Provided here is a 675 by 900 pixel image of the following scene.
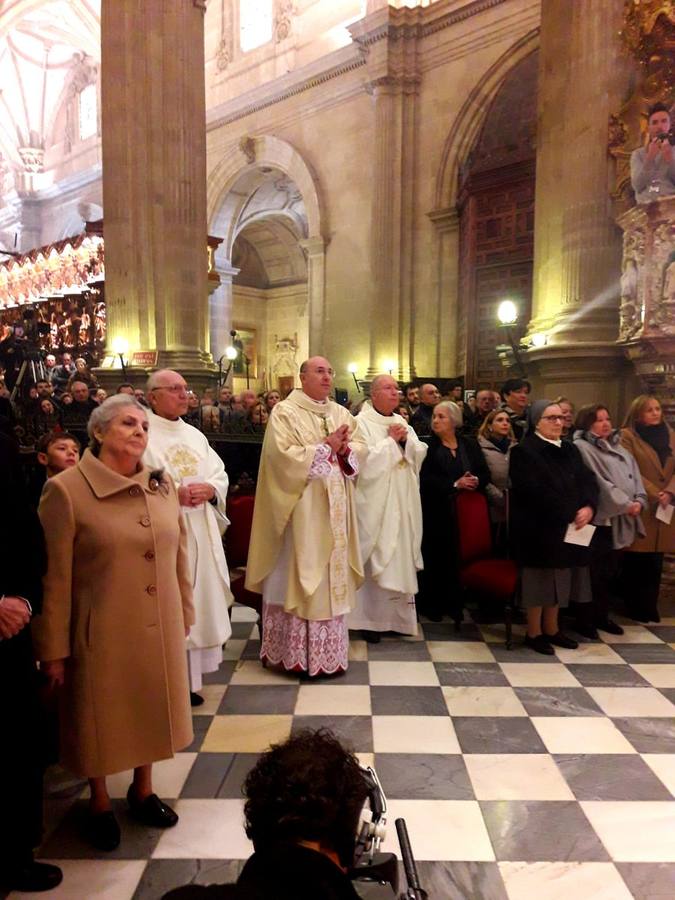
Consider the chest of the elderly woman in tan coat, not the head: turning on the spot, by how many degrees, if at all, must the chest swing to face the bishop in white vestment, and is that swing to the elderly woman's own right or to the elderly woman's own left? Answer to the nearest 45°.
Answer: approximately 90° to the elderly woman's own left

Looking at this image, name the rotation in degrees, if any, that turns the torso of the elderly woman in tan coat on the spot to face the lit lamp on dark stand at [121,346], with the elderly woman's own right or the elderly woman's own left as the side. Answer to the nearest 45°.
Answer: approximately 135° to the elderly woman's own left

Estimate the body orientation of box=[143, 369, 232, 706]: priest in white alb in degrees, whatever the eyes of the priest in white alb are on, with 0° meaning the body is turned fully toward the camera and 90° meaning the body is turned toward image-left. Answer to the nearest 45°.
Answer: approximately 315°

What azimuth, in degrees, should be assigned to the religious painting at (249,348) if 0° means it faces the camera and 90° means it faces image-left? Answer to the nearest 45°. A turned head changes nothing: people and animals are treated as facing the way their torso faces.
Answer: approximately 0°

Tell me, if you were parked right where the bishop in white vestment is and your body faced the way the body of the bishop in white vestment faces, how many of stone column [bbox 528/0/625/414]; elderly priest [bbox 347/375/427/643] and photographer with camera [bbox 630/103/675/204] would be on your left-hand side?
3

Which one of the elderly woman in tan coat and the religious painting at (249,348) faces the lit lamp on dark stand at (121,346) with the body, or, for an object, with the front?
the religious painting

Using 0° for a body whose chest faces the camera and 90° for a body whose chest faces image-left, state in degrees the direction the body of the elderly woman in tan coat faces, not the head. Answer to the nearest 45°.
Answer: approximately 315°

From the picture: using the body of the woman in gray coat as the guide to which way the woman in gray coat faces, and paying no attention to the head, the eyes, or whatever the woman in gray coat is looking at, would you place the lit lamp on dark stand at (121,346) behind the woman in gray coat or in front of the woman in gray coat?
behind

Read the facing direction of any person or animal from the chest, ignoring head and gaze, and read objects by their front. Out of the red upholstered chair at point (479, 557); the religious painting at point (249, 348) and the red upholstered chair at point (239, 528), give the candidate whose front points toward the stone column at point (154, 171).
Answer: the religious painting

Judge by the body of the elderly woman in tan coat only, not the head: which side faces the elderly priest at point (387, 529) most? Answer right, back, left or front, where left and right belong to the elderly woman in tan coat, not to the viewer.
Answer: left

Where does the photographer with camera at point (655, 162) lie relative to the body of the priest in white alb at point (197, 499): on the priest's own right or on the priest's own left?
on the priest's own left

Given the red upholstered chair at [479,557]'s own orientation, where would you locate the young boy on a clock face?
The young boy is roughly at 3 o'clock from the red upholstered chair.

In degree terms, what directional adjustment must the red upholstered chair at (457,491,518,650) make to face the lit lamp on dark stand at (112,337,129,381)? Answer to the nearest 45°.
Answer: approximately 180°
